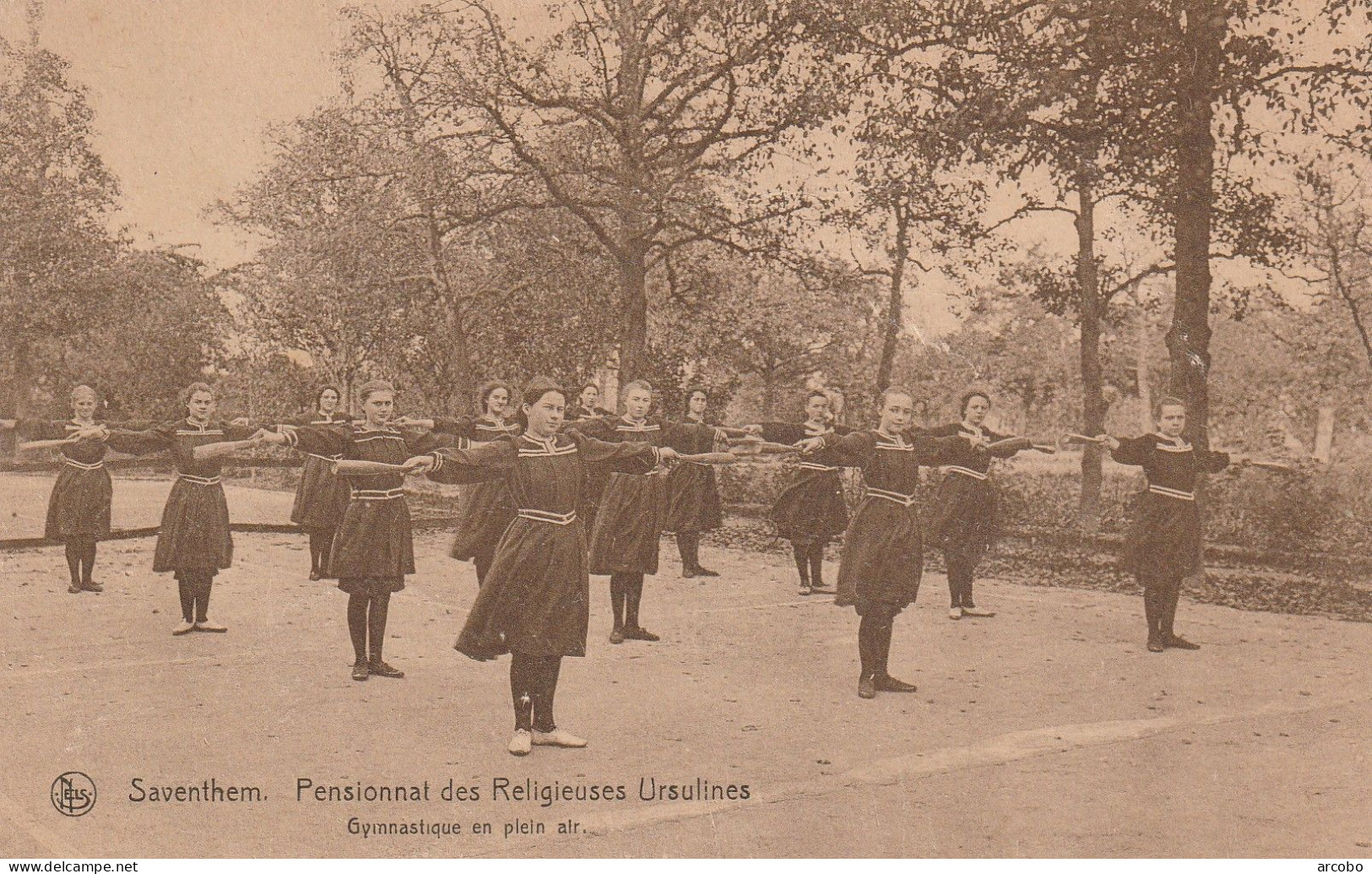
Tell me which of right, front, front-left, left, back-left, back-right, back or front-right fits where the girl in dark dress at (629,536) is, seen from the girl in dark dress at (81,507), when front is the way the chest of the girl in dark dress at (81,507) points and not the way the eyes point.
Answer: front-left

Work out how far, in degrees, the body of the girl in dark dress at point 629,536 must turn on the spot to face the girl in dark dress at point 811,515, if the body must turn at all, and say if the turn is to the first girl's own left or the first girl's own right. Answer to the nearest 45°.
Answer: approximately 135° to the first girl's own left

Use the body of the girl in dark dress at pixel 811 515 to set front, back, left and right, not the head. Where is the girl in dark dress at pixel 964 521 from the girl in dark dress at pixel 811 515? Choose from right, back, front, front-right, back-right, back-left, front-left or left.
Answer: front-left

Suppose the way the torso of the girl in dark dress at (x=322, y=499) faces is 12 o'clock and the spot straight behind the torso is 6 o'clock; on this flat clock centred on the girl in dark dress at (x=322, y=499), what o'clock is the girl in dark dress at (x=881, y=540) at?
the girl in dark dress at (x=881, y=540) is roughly at 11 o'clock from the girl in dark dress at (x=322, y=499).

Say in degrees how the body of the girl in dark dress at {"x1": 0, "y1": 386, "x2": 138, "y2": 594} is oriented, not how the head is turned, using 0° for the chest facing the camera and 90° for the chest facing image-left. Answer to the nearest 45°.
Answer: approximately 0°

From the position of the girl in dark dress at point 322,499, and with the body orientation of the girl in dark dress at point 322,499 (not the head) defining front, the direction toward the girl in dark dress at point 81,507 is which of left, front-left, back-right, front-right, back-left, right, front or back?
right

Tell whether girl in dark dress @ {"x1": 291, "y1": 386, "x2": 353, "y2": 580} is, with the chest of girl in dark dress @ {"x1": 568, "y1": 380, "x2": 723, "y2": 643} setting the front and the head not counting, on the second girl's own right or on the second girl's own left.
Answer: on the second girl's own right

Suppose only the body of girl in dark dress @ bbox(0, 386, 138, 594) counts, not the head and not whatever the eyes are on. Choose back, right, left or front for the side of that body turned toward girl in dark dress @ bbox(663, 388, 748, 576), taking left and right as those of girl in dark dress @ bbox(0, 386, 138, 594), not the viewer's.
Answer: left

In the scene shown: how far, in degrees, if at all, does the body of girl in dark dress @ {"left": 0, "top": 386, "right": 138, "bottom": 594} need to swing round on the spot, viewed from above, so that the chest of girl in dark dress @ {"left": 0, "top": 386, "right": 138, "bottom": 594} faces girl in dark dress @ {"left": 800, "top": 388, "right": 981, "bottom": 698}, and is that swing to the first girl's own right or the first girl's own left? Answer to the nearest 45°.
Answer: approximately 45° to the first girl's own left

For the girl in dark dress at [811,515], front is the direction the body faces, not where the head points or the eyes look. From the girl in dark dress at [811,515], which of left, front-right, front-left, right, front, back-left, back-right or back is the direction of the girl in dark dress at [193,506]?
front-right

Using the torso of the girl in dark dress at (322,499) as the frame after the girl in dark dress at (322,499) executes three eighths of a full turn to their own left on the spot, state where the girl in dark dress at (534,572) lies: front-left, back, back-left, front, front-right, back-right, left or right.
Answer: back-right

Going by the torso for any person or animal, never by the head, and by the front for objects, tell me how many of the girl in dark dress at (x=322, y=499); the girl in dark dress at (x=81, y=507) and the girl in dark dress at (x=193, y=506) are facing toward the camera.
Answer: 3

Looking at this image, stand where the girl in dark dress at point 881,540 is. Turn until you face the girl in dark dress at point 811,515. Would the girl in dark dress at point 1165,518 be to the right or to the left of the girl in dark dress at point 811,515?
right
